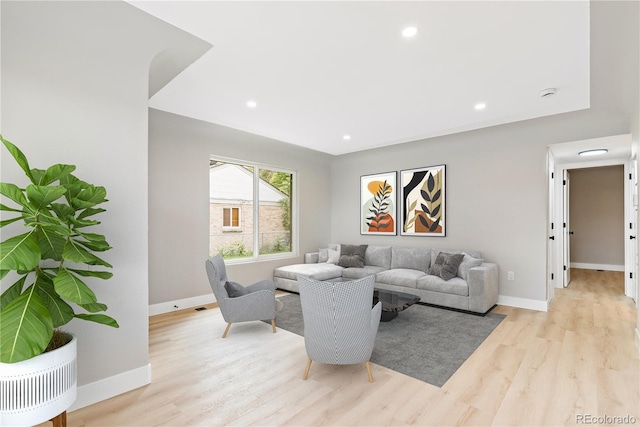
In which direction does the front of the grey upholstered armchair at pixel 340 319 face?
away from the camera

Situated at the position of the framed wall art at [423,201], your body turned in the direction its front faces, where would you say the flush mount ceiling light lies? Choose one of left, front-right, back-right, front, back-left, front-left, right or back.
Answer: back-left

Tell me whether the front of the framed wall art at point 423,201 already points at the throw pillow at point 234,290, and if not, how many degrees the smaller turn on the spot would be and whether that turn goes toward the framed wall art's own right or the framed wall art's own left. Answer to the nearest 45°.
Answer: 0° — it already faces it

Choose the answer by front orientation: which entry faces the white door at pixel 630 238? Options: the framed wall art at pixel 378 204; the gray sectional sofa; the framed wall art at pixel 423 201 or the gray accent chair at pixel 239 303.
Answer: the gray accent chair

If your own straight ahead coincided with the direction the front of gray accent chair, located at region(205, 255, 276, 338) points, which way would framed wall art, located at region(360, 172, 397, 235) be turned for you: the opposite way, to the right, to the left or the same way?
the opposite way

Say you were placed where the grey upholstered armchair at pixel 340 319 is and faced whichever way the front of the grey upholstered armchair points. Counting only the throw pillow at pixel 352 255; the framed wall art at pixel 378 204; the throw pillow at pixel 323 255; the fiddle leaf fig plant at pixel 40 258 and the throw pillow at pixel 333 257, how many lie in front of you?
4

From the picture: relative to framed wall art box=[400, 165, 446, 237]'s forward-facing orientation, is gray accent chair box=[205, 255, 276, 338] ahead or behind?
ahead

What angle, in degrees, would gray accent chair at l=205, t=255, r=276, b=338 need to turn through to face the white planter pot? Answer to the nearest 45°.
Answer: approximately 135° to its right

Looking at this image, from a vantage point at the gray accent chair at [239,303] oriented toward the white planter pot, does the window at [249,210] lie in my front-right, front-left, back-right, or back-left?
back-right

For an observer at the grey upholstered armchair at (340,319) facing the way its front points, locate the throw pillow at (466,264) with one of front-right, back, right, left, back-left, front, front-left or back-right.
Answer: front-right

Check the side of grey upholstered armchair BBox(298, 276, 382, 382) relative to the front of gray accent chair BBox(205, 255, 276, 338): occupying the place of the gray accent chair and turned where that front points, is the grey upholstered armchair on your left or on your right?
on your right

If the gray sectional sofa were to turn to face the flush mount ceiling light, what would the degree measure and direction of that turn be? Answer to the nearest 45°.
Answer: approximately 135° to its left

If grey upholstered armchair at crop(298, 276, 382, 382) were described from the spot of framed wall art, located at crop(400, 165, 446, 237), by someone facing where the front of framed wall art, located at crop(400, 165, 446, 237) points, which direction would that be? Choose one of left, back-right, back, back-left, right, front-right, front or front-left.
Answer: front-left

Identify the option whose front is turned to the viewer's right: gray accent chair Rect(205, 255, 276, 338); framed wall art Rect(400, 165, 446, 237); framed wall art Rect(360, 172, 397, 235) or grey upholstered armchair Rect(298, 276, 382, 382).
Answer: the gray accent chair

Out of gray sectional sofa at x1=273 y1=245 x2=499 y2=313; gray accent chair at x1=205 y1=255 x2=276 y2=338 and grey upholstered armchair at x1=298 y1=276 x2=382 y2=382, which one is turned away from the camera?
the grey upholstered armchair
